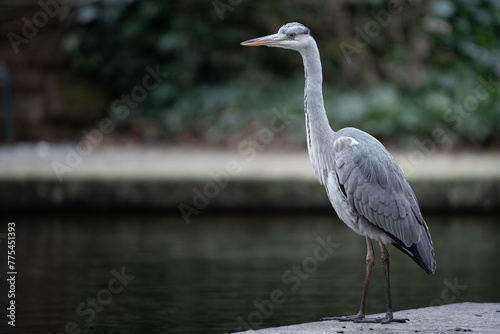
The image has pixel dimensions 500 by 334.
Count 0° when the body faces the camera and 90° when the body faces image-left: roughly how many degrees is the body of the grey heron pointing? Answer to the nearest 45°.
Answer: approximately 90°
